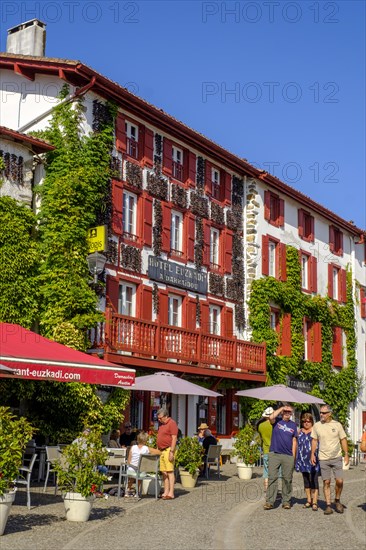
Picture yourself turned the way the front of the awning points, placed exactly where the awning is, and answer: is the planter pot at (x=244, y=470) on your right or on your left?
on your left

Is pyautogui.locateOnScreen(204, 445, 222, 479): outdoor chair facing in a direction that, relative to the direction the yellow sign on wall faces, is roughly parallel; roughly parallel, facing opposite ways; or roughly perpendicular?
roughly perpendicular

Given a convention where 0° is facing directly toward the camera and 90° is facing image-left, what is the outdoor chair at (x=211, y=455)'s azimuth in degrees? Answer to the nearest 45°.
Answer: approximately 135°

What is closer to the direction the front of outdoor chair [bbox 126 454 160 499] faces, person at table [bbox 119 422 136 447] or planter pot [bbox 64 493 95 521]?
the person at table

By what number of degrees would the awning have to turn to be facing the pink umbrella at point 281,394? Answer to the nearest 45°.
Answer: approximately 90° to its left

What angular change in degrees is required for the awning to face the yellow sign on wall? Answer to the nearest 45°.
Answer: approximately 135° to its left
